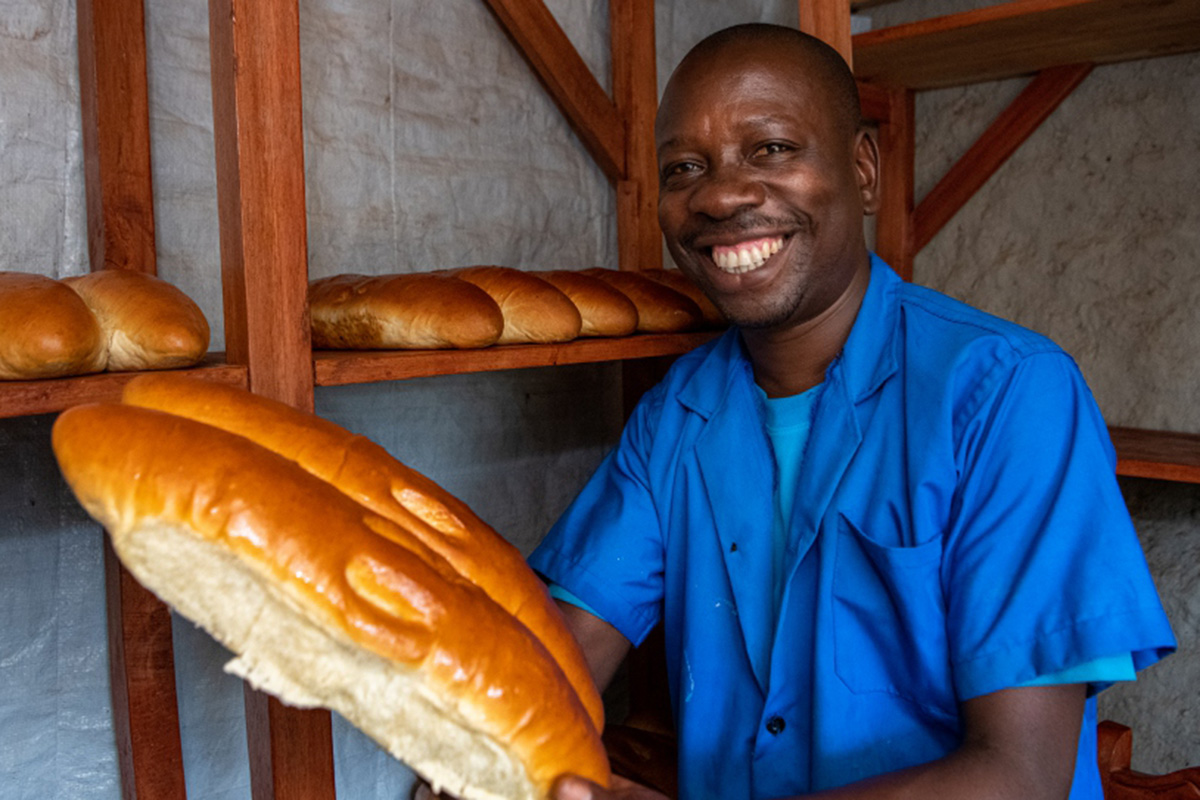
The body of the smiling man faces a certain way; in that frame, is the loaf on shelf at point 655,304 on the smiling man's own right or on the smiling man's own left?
on the smiling man's own right

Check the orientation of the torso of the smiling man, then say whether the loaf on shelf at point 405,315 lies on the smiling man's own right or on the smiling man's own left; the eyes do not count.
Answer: on the smiling man's own right

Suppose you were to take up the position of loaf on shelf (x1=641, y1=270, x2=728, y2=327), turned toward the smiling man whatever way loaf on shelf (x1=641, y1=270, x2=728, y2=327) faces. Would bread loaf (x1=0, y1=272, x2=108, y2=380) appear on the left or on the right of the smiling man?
right

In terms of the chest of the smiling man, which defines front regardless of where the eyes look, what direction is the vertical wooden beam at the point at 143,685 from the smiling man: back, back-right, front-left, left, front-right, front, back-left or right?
front-right

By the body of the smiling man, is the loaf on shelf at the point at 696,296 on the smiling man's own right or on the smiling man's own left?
on the smiling man's own right

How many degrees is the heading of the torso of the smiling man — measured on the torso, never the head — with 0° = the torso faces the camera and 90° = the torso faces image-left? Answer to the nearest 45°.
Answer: approximately 45°

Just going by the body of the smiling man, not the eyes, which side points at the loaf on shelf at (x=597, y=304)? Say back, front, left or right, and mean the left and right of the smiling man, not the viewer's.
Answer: right
